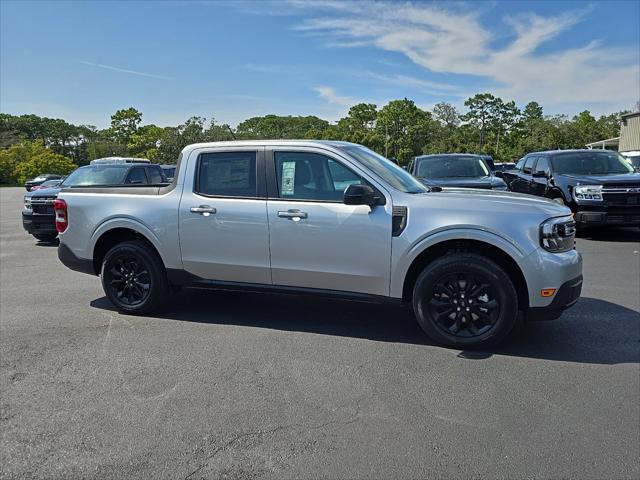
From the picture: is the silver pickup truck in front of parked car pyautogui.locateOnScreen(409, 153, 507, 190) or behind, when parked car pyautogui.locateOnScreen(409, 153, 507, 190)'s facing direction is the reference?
in front

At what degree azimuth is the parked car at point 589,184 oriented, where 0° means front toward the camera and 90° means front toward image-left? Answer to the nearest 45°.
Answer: approximately 315°

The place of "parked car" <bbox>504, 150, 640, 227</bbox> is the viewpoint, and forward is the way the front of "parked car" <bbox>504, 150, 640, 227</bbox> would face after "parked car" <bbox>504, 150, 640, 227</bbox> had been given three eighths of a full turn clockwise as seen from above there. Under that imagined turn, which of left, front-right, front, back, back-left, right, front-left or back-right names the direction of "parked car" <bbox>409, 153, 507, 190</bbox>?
front

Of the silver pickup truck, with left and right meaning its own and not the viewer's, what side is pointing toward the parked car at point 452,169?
left

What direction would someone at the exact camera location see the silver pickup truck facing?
facing the viewer and to the right of the viewer

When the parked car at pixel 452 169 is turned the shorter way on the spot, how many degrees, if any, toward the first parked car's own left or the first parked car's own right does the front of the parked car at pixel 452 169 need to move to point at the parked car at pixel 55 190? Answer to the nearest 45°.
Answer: approximately 90° to the first parked car's own right

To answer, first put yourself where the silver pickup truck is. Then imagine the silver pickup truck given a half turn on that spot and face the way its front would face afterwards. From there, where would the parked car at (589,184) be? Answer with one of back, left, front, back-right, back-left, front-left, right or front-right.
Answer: right

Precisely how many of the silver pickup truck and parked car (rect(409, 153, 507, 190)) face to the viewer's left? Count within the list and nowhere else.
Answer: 0

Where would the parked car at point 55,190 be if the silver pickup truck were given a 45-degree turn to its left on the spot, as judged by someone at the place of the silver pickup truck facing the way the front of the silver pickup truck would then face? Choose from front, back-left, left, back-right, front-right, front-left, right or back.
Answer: back-left

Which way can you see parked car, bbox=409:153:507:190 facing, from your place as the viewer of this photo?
facing the viewer
